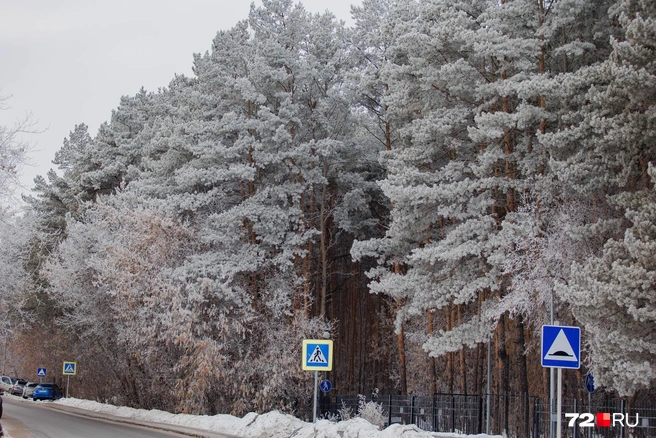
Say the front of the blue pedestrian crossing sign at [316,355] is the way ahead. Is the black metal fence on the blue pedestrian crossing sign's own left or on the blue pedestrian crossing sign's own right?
on the blue pedestrian crossing sign's own left

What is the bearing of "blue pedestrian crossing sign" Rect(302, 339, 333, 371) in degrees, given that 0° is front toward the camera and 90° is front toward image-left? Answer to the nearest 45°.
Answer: approximately 0°

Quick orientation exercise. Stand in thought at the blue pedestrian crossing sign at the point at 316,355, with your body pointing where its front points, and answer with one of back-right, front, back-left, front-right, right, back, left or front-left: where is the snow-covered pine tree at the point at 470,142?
back-left
